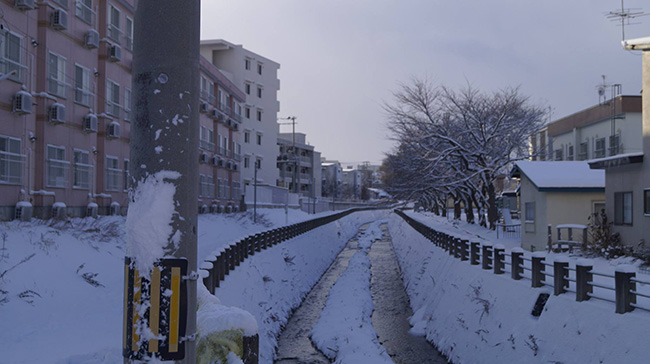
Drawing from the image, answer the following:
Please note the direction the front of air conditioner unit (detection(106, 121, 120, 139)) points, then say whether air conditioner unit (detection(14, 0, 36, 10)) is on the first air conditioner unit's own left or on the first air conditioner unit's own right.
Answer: on the first air conditioner unit's own right

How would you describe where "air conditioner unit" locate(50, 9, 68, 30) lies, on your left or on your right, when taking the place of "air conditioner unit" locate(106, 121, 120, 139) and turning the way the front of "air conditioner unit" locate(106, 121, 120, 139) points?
on your right

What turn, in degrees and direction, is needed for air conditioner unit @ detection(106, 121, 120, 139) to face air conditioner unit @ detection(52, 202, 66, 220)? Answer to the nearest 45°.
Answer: approximately 45° to its right

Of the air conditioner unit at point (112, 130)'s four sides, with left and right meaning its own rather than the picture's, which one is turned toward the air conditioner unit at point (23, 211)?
right

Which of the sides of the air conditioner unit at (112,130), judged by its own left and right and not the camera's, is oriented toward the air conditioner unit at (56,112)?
right

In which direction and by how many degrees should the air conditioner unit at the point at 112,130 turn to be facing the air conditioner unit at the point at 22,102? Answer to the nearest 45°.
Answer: approximately 90° to its right

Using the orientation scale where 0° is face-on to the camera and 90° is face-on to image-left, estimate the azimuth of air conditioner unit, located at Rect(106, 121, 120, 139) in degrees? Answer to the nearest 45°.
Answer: approximately 315°
